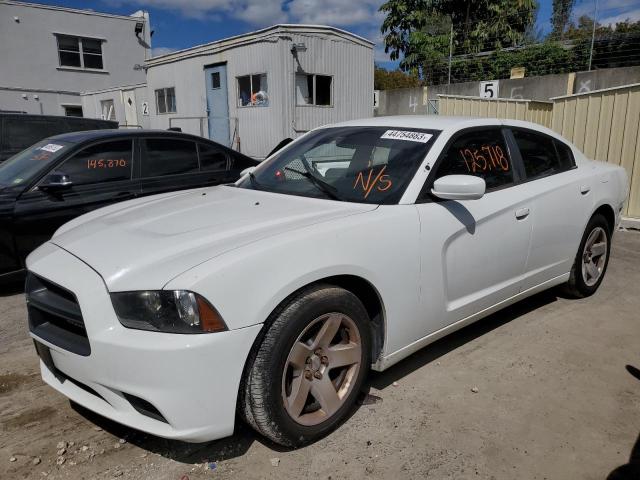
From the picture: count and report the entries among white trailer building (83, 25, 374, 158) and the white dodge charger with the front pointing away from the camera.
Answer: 0

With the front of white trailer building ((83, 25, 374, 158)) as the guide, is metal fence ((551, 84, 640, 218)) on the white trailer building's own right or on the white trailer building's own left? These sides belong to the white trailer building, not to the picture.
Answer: on the white trailer building's own left

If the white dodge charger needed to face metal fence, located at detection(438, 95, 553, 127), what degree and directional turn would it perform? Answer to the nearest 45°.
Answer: approximately 180°

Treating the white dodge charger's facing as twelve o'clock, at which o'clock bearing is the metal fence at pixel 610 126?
The metal fence is roughly at 6 o'clock from the white dodge charger.

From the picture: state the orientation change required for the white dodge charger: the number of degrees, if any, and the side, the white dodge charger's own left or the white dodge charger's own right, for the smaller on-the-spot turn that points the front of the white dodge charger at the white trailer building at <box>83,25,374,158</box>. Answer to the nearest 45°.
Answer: approximately 135° to the white dodge charger's own right

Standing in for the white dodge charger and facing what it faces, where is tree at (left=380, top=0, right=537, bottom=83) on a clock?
The tree is roughly at 5 o'clock from the white dodge charger.

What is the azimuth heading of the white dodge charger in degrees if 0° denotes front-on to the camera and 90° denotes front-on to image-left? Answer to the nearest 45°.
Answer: approximately 45°

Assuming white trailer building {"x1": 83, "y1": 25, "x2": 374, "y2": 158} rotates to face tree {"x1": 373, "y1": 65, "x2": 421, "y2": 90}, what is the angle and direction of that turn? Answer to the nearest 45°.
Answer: approximately 180°

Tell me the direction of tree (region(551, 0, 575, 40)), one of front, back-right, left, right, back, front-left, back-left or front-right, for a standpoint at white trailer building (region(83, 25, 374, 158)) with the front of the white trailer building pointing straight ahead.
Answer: back-left

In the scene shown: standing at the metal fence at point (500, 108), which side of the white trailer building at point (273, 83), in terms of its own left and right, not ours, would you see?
left
